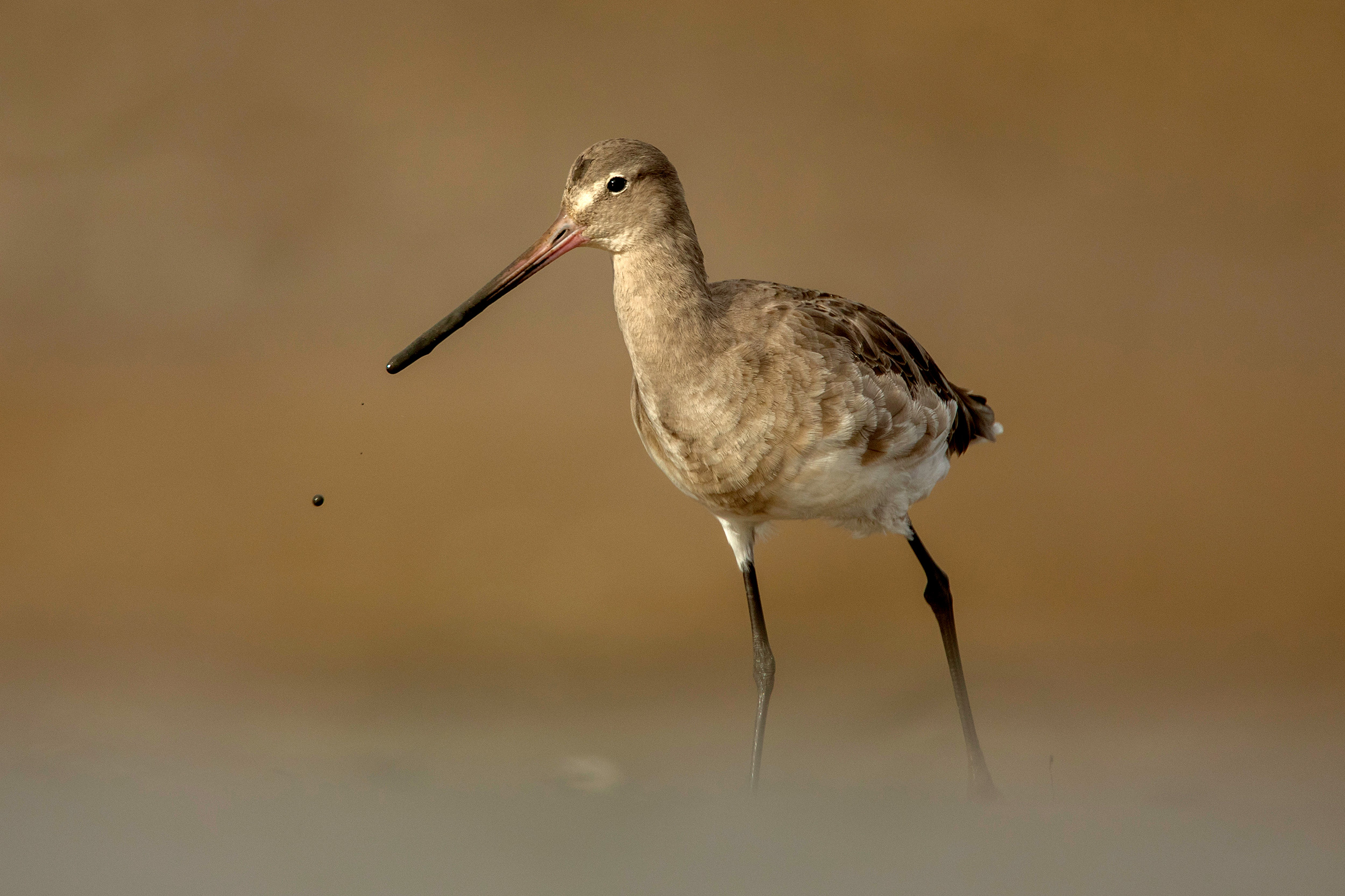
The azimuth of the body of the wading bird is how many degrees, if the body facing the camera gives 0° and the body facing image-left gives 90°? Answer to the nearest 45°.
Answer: approximately 45°
